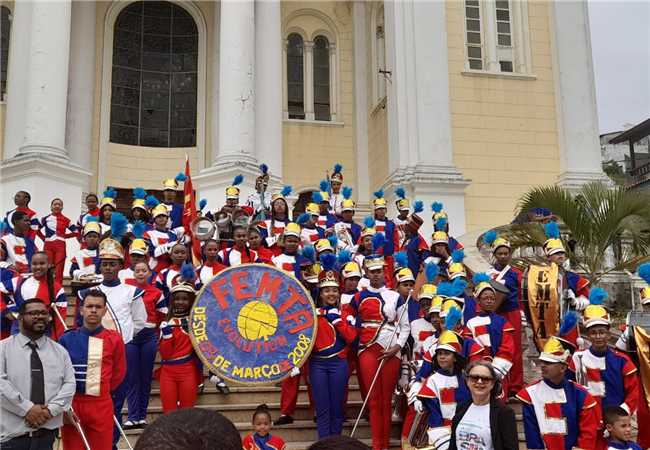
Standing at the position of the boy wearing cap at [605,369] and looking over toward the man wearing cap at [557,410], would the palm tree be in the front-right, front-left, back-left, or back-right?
back-right

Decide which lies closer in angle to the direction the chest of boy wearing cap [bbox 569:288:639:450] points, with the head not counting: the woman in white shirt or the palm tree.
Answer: the woman in white shirt

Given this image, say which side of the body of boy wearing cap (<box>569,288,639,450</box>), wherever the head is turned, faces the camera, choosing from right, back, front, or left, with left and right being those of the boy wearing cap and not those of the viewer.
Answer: front

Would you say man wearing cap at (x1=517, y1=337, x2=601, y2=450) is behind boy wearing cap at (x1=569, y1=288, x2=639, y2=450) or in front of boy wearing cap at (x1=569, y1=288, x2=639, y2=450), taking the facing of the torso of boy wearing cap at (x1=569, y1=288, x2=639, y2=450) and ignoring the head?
in front

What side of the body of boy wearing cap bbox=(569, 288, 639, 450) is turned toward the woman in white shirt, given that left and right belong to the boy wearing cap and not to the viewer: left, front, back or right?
front

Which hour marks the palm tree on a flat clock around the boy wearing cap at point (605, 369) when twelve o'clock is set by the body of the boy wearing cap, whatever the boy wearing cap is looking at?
The palm tree is roughly at 6 o'clock from the boy wearing cap.

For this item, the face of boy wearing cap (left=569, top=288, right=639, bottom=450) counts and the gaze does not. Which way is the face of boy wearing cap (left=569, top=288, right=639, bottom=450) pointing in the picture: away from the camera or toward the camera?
toward the camera

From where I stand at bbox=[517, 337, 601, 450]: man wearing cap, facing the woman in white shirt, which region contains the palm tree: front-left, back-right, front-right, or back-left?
back-right

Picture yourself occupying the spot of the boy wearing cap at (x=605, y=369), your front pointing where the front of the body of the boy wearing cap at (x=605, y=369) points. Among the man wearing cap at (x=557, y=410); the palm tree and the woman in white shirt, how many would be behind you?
1
